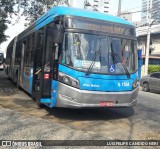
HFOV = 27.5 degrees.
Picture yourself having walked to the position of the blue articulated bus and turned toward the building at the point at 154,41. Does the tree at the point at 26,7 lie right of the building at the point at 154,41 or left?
left

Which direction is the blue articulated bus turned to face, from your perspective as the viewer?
facing the viewer and to the right of the viewer

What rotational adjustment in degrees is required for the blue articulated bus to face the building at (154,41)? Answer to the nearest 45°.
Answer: approximately 135° to its left

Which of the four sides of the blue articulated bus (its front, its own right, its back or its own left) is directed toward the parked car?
left

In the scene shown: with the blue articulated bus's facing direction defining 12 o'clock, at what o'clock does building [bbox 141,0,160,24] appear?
The building is roughly at 8 o'clock from the blue articulated bus.

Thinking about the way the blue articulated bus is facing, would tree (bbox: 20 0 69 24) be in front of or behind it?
behind
